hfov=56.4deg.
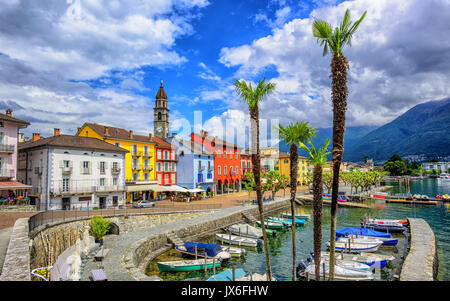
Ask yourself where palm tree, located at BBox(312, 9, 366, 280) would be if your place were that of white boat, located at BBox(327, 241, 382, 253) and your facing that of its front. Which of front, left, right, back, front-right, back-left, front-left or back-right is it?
right

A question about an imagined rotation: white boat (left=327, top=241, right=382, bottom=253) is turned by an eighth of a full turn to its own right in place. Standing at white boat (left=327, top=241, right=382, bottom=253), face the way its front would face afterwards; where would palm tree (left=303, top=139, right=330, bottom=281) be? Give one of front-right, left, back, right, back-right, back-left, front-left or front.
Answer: front-right

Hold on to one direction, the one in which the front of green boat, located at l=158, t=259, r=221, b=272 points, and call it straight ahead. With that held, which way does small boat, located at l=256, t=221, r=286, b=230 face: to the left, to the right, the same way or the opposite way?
the same way

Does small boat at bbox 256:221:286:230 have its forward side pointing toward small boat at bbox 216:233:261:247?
no

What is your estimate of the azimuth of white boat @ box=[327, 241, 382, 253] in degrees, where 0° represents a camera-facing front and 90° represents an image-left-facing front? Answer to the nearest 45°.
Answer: approximately 270°

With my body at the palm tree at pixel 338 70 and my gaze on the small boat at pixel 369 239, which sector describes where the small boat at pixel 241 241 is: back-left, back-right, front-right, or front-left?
front-left

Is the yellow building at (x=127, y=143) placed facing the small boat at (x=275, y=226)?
yes
